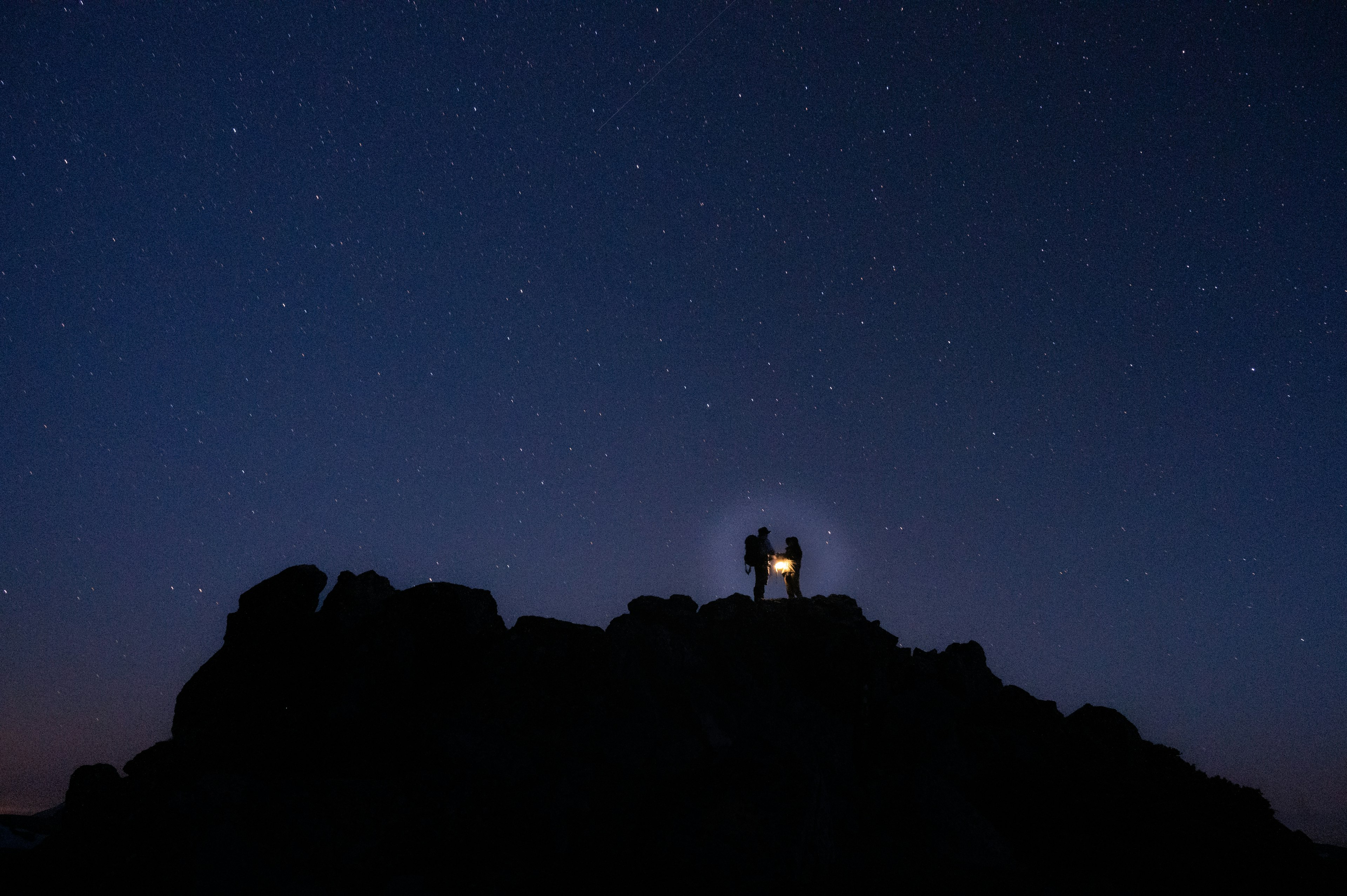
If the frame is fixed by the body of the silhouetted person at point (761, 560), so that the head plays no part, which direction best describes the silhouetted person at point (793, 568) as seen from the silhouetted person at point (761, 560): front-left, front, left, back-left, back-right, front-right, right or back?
front-left

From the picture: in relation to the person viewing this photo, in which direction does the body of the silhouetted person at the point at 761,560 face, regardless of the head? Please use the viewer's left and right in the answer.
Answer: facing to the right of the viewer
